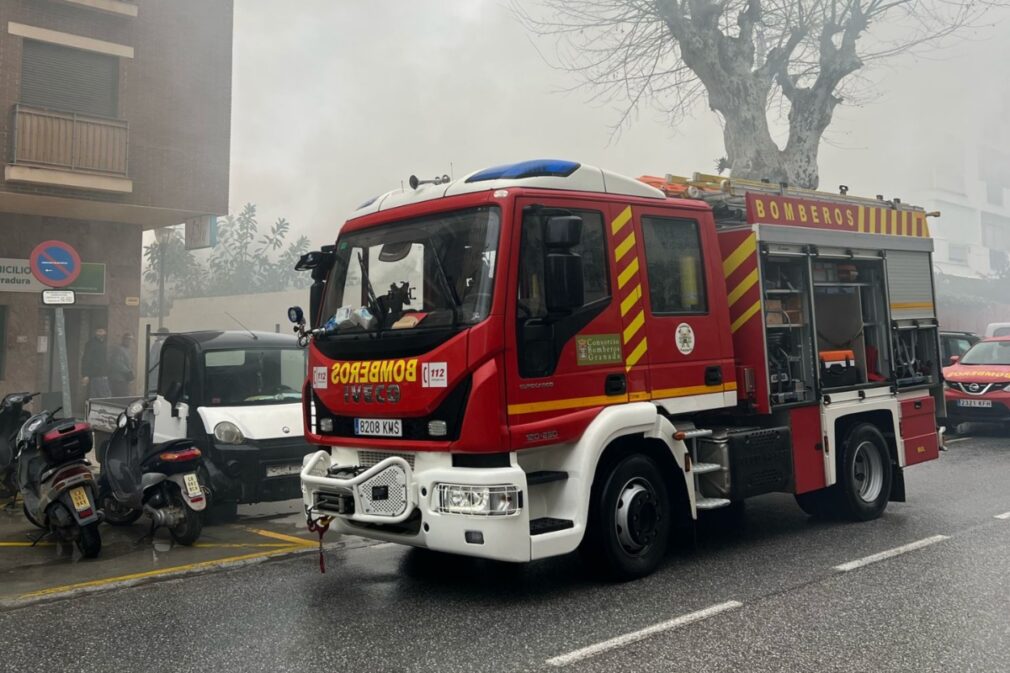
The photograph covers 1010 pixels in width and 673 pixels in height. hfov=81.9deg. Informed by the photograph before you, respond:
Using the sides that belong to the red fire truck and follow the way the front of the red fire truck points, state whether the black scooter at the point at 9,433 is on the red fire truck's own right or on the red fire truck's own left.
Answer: on the red fire truck's own right

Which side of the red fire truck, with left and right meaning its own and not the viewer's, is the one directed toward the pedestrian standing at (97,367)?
right

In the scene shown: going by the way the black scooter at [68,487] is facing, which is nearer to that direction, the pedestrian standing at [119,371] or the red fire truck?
the pedestrian standing

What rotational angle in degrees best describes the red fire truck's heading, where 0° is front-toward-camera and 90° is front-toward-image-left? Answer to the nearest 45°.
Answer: approximately 45°

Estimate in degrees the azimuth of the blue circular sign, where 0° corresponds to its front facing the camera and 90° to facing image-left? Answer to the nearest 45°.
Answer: approximately 0°

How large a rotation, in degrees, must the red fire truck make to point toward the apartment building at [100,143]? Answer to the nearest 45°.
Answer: approximately 90° to its right

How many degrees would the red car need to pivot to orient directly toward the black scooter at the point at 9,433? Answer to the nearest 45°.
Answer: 0° — it already faces it
